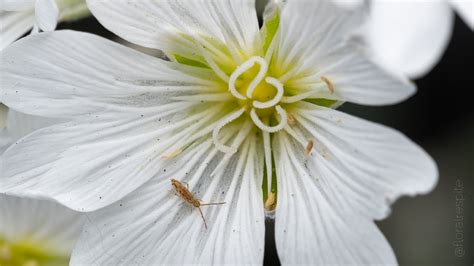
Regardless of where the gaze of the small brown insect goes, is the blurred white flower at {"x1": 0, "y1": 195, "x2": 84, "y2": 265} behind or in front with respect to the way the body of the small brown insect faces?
behind

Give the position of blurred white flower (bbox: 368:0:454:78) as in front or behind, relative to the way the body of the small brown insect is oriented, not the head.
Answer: in front

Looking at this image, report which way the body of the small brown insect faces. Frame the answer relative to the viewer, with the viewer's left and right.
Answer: facing the viewer and to the right of the viewer
